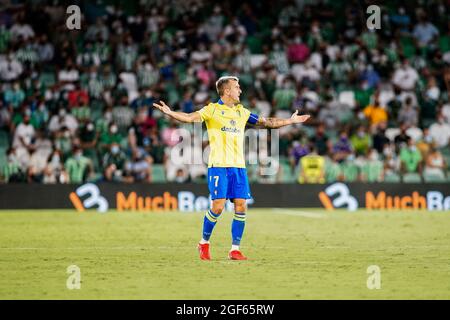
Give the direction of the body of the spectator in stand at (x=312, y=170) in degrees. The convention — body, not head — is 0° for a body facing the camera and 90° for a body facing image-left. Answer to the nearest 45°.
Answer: approximately 0°

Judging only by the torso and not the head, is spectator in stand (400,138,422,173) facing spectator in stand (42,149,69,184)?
no

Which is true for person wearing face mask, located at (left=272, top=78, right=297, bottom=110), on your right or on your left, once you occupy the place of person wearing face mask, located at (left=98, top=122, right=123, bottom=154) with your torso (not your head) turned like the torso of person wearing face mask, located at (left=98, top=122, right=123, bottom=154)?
on your left

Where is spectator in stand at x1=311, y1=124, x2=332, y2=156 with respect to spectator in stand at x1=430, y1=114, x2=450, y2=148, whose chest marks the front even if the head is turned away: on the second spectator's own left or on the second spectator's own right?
on the second spectator's own right

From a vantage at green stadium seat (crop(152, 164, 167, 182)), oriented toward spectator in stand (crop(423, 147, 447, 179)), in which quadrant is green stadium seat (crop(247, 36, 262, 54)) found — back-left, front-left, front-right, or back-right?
front-left

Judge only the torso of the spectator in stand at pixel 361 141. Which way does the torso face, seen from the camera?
toward the camera

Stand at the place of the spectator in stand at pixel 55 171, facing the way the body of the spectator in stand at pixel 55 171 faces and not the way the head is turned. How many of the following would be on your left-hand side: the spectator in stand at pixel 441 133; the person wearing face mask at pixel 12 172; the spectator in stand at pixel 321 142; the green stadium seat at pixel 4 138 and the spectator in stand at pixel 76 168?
3

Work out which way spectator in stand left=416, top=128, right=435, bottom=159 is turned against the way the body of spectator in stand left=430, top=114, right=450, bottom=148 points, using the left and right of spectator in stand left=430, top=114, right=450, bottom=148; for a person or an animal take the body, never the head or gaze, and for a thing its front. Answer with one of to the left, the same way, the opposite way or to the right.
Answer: the same way

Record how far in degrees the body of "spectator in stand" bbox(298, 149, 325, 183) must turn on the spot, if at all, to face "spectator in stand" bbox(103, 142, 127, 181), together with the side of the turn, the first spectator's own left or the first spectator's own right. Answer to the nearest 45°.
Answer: approximately 90° to the first spectator's own right

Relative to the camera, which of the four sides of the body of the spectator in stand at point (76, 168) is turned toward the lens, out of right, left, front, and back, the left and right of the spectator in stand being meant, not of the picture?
front

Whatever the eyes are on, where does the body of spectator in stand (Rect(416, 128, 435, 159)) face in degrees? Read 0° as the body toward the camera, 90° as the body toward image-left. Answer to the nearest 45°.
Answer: approximately 0°

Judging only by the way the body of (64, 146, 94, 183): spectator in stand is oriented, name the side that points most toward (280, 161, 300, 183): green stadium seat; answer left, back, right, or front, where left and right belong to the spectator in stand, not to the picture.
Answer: left

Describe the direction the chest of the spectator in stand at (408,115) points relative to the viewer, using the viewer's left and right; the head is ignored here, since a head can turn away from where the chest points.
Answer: facing the viewer

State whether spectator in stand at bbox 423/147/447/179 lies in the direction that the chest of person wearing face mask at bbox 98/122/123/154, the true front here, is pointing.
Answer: no

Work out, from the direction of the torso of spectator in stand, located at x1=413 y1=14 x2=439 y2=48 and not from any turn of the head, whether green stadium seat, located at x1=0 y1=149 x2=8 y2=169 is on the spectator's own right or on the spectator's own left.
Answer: on the spectator's own right

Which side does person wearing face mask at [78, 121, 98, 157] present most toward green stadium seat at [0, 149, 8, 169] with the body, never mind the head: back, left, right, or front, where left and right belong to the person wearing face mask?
right

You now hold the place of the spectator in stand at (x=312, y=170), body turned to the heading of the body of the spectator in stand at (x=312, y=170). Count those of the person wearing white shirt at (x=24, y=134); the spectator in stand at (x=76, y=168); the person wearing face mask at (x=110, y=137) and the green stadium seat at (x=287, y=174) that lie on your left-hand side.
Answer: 0
